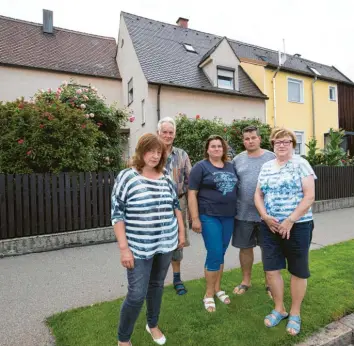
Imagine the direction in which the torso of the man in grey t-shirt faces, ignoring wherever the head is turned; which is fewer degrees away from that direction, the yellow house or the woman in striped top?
the woman in striped top

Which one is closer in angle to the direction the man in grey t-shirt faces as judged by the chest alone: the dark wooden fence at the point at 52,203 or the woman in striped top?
the woman in striped top

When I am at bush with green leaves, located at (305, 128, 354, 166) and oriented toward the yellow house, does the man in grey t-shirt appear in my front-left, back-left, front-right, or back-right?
back-left

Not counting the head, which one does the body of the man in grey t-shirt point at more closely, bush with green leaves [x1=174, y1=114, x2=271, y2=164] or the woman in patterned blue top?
the woman in patterned blue top

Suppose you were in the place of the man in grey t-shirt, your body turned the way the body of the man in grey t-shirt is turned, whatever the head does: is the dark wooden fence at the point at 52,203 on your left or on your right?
on your right

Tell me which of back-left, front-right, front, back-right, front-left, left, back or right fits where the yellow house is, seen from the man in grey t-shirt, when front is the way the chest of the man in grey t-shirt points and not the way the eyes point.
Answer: back

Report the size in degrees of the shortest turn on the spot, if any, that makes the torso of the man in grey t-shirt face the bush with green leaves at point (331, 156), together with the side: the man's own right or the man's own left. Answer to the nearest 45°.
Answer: approximately 180°

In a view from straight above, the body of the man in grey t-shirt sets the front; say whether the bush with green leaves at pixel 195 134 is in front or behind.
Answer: behind

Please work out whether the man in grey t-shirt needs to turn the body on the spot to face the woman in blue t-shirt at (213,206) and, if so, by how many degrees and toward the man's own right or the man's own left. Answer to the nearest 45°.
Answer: approximately 45° to the man's own right

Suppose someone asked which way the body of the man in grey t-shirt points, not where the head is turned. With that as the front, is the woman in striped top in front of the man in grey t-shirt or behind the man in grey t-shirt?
in front

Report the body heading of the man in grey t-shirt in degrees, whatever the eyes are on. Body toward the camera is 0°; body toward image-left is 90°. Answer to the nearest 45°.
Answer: approximately 0°
